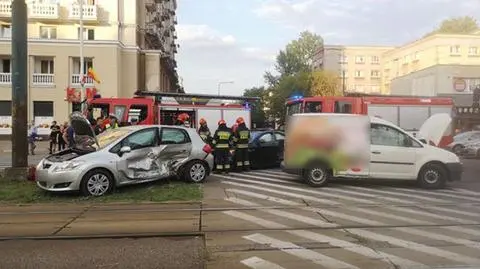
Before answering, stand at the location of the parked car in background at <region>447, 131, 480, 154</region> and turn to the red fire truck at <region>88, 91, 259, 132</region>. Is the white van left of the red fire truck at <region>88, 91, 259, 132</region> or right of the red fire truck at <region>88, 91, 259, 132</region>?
left

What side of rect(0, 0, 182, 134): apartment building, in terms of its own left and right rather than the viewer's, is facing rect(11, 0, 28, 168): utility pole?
front

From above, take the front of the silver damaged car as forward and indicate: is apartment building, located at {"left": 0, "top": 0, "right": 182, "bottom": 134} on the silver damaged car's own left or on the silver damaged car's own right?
on the silver damaged car's own right

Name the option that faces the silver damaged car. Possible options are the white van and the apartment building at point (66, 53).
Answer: the apartment building

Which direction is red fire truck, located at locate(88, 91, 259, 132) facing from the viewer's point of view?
to the viewer's left

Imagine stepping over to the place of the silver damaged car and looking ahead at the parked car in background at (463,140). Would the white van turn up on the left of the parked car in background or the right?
right

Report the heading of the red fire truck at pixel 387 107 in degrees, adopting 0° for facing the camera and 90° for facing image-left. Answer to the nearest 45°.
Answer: approximately 90°

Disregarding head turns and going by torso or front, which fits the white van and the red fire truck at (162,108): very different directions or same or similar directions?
very different directions

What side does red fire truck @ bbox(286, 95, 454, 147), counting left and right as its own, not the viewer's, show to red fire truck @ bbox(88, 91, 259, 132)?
front

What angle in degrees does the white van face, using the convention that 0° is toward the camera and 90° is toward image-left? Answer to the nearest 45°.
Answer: approximately 270°

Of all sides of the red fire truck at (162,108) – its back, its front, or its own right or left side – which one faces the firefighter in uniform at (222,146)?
left

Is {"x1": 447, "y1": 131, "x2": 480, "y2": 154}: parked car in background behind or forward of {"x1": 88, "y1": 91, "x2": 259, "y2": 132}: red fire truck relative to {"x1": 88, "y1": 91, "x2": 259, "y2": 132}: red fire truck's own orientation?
behind

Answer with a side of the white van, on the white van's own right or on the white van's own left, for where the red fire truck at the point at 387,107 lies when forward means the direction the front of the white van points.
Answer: on the white van's own left
